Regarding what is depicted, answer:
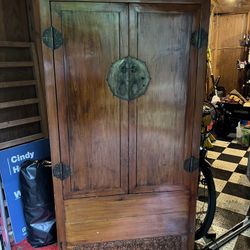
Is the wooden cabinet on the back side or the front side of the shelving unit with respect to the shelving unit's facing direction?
on the front side

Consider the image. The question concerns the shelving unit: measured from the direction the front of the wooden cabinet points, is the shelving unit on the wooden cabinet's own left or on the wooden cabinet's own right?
on the wooden cabinet's own right

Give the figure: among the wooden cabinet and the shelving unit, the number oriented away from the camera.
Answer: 0

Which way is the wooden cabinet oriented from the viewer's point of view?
toward the camera

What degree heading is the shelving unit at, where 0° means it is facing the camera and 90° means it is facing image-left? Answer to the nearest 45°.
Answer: approximately 315°

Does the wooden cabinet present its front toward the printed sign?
no
